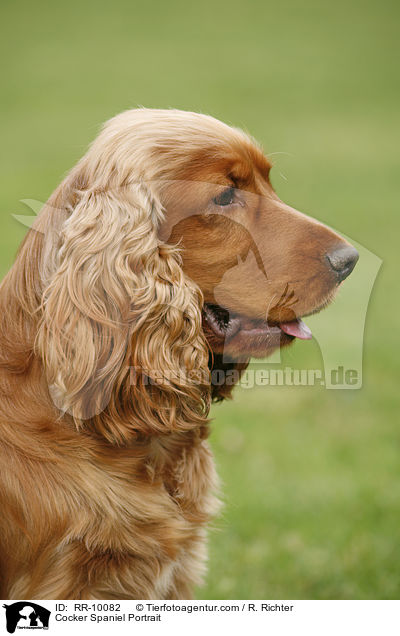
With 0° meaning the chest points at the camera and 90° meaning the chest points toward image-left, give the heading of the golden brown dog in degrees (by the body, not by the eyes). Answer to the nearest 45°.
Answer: approximately 270°
